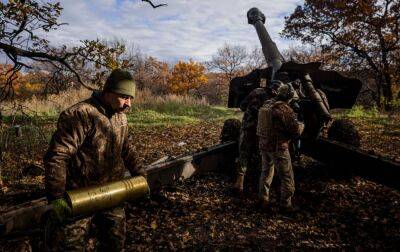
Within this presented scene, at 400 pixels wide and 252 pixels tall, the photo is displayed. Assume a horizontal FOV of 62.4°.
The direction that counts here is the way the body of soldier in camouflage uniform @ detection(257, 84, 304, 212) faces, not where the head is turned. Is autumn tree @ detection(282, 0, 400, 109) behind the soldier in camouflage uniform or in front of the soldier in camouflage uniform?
in front

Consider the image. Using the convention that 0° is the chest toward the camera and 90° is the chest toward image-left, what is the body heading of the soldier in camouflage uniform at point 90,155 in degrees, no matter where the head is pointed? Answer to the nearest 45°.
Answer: approximately 315°

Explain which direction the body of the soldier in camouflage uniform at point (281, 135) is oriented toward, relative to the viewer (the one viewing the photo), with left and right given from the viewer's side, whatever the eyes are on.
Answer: facing away from the viewer and to the right of the viewer

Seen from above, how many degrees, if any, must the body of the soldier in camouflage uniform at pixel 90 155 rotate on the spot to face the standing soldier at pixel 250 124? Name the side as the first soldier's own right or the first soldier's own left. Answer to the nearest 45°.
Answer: approximately 90° to the first soldier's own left

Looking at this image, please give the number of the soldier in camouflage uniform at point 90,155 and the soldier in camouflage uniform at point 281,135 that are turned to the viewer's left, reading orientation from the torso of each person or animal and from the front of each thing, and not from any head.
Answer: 0

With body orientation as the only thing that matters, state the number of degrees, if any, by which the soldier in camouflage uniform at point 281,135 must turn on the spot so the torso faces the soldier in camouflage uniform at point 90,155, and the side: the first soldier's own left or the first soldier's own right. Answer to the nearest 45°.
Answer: approximately 180°

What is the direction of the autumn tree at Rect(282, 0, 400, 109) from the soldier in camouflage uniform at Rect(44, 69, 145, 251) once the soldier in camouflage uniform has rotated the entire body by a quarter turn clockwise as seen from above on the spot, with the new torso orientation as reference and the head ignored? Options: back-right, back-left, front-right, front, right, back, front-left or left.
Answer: back

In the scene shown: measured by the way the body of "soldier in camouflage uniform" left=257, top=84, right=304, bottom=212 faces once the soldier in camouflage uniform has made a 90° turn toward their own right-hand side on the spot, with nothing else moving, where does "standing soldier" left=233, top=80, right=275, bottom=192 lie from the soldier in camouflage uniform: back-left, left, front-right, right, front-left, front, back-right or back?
back

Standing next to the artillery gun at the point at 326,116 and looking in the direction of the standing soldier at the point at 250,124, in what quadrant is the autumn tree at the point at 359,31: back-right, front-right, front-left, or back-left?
back-right

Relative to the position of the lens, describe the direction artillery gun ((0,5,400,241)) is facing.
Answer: facing away from the viewer

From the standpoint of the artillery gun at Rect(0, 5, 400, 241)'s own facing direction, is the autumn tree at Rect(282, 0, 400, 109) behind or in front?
in front

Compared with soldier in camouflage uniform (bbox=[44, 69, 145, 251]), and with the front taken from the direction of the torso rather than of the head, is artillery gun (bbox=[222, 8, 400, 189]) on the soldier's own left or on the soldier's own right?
on the soldier's own left
